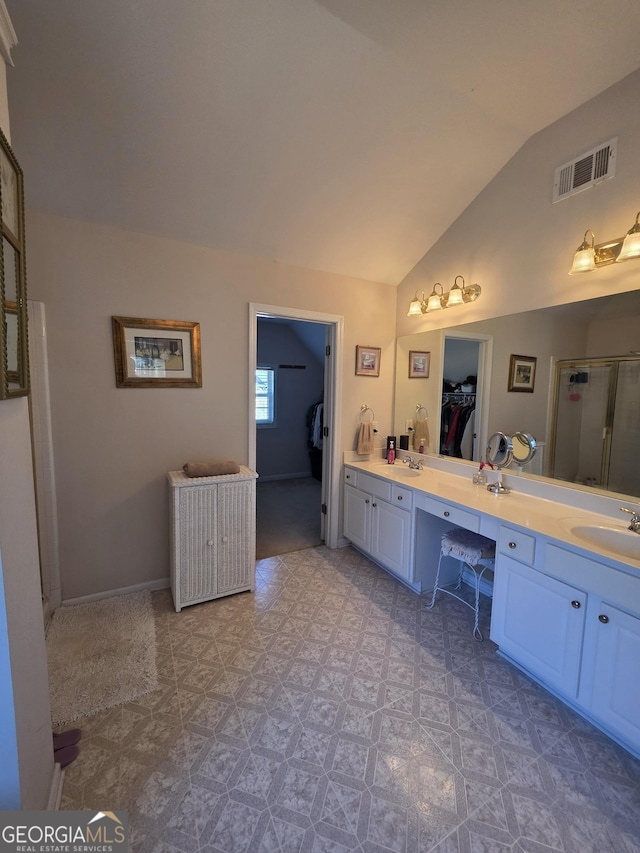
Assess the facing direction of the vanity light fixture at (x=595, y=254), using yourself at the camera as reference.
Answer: facing the viewer and to the left of the viewer

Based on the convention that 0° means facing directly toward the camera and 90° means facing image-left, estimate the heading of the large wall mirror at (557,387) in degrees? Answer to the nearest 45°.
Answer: approximately 45°

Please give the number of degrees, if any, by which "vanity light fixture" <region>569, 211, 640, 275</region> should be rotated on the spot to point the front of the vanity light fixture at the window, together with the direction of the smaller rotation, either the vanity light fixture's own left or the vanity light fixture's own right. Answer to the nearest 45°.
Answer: approximately 45° to the vanity light fixture's own right

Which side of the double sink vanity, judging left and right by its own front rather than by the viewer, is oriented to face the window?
right

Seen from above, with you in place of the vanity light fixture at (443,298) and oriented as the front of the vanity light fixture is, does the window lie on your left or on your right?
on your right

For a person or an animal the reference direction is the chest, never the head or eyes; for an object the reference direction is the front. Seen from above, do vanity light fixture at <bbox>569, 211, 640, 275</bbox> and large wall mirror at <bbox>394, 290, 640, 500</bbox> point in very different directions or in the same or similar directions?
same or similar directions

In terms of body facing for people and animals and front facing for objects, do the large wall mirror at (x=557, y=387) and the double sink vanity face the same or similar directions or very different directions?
same or similar directions

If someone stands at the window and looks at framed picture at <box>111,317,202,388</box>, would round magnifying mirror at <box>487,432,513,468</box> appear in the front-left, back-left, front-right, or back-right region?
front-left

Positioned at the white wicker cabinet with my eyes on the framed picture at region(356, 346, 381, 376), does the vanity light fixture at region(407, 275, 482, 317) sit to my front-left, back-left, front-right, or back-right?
front-right

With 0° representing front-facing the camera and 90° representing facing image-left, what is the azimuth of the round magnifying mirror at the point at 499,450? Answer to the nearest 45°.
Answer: approximately 45°

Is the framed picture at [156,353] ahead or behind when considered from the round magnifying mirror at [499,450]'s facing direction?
ahead

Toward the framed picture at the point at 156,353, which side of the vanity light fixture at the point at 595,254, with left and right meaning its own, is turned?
front

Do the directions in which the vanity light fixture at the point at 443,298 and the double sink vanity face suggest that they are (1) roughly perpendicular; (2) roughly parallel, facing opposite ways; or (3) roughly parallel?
roughly parallel

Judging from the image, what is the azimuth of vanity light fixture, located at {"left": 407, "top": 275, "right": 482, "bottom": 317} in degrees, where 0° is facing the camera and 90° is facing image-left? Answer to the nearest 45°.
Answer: approximately 45°
